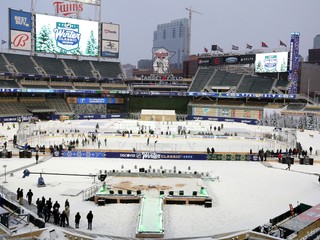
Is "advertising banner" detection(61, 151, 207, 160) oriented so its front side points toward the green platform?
yes

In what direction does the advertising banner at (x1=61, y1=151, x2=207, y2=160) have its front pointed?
toward the camera
